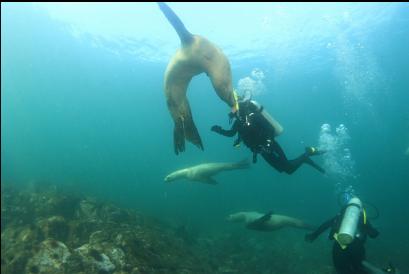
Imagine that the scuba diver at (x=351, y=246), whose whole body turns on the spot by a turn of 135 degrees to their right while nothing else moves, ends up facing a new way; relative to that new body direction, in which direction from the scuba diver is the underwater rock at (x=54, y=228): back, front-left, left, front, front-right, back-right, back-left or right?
back-right

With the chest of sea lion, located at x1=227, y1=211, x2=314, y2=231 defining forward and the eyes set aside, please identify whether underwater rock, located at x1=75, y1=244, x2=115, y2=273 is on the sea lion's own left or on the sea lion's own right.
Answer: on the sea lion's own left

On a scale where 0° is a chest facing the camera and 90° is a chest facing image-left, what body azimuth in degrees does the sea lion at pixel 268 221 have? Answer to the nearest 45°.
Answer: approximately 90°

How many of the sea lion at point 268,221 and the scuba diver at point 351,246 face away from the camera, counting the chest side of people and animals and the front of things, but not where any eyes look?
1

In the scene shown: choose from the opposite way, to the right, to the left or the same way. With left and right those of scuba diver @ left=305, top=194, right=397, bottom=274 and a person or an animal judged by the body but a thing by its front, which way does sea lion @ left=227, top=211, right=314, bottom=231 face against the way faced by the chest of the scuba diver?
to the left

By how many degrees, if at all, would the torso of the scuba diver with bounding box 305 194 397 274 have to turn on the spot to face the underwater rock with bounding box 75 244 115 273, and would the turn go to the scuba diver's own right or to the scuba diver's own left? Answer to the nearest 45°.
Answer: approximately 90° to the scuba diver's own left

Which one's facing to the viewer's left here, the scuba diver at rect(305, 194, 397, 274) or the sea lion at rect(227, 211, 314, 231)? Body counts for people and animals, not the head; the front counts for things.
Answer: the sea lion

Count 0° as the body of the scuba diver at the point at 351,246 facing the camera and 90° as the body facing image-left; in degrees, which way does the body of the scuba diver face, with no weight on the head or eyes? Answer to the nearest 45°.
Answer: approximately 180°

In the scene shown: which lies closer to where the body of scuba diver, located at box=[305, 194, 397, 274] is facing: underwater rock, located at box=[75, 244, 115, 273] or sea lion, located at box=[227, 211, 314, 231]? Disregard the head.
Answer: the sea lion
